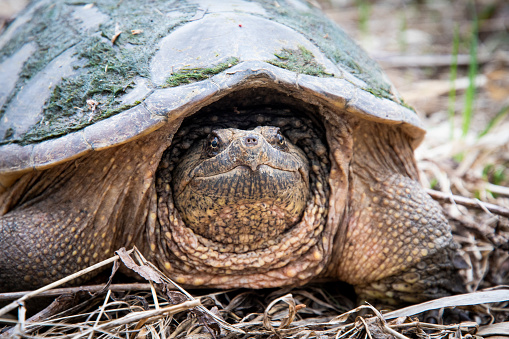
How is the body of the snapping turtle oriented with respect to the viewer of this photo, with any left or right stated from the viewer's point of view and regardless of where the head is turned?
facing the viewer

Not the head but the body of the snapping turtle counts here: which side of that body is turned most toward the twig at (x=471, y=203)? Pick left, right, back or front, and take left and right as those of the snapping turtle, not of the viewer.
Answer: left
